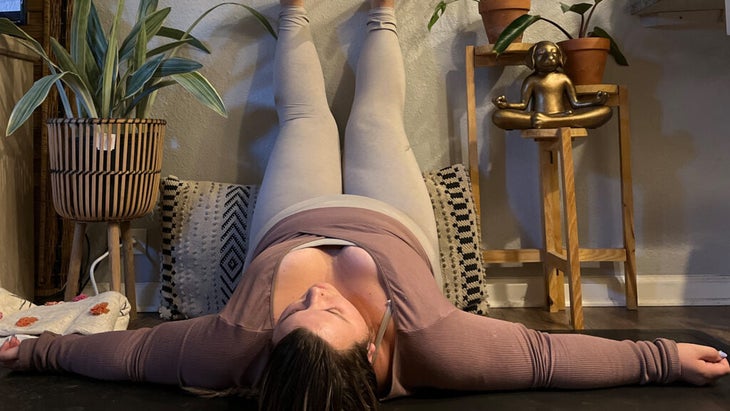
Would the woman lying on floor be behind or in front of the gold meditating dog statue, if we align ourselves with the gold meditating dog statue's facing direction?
in front

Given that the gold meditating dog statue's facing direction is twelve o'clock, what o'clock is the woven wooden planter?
The woven wooden planter is roughly at 2 o'clock from the gold meditating dog statue.

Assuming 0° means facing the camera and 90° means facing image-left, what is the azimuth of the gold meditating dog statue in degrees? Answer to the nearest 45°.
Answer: approximately 0°

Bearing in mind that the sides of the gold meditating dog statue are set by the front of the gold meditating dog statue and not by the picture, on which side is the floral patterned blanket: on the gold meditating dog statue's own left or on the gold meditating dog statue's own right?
on the gold meditating dog statue's own right

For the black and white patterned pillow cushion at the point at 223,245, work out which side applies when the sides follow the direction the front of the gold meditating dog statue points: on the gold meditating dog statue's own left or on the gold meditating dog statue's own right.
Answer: on the gold meditating dog statue's own right
